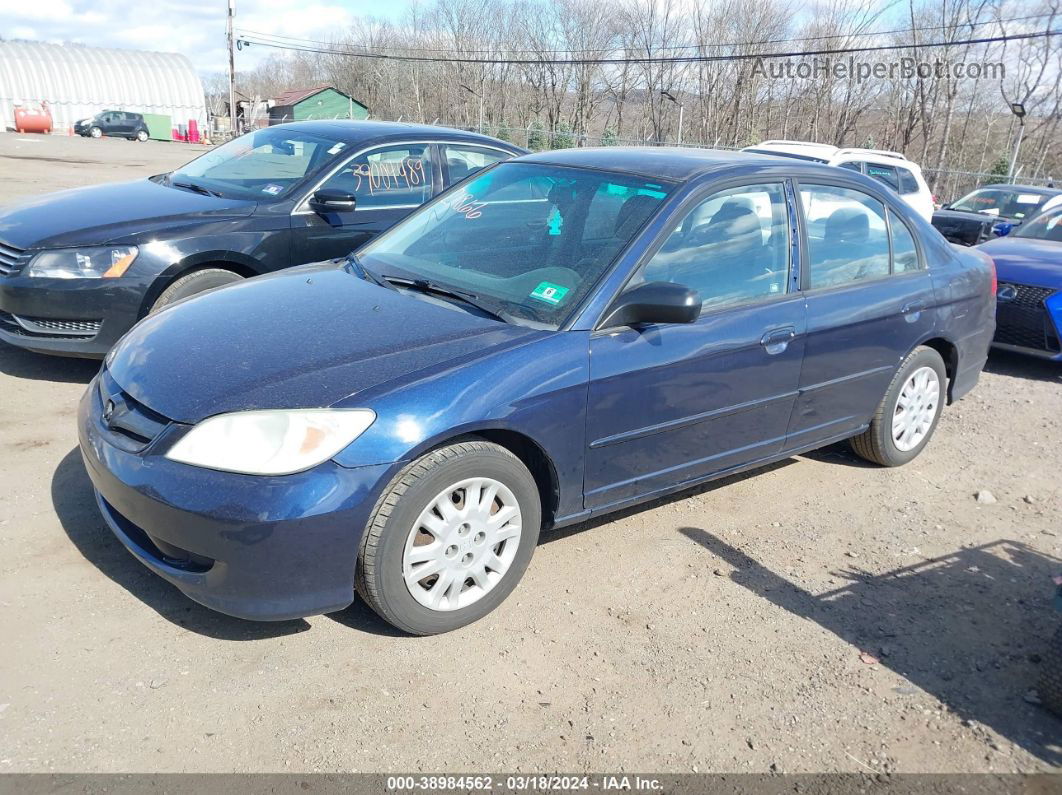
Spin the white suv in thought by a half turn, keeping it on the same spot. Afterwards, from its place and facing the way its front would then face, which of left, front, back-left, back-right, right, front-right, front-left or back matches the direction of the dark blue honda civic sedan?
back-right

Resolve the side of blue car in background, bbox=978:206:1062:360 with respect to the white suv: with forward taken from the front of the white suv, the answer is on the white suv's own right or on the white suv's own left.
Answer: on the white suv's own left

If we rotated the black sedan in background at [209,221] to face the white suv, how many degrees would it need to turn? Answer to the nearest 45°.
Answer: approximately 180°

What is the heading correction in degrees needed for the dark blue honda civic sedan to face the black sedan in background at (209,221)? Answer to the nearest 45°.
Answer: approximately 90° to its right

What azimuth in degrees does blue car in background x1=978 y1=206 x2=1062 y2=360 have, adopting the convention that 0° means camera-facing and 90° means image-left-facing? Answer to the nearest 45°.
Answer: approximately 45°

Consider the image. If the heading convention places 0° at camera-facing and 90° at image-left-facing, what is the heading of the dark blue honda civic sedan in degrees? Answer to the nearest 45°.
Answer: approximately 45°

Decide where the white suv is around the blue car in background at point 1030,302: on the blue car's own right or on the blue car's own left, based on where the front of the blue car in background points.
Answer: on the blue car's own right

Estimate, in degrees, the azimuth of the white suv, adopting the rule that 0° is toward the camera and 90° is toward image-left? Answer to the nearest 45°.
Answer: approximately 45°

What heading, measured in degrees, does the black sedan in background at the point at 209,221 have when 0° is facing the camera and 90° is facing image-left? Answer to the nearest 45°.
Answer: approximately 45°
